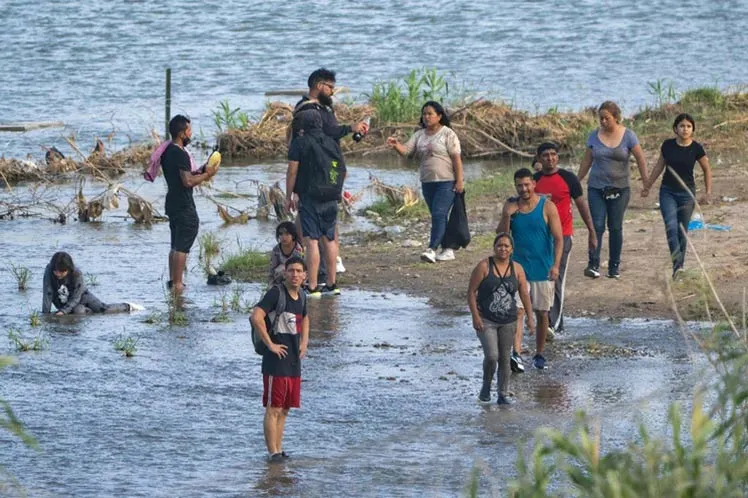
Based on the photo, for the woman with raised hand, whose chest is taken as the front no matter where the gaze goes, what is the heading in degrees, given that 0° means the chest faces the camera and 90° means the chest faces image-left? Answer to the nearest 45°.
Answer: approximately 45°

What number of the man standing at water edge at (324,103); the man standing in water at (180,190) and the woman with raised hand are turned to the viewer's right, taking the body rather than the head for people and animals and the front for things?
2

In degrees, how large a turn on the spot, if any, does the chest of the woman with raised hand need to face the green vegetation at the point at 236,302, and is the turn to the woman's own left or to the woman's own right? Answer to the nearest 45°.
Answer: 0° — they already face it

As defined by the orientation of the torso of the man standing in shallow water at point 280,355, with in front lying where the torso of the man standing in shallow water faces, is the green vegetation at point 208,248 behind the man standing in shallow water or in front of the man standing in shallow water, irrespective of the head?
behind

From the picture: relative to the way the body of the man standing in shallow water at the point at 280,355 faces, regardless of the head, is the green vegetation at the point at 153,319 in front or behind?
behind

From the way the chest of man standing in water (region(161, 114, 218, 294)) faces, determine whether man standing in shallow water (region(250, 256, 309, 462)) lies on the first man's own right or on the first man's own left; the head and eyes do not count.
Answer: on the first man's own right

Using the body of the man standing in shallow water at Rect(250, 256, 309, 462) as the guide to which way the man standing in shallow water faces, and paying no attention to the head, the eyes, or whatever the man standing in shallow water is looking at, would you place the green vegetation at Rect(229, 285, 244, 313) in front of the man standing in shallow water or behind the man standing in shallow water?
behind

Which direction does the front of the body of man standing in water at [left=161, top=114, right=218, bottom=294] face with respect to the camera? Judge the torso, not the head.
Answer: to the viewer's right

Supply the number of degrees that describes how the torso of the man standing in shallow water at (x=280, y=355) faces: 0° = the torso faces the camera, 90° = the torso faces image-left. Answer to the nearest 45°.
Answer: approximately 315°
